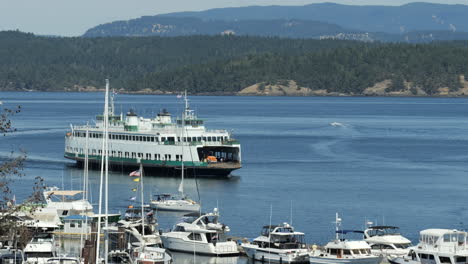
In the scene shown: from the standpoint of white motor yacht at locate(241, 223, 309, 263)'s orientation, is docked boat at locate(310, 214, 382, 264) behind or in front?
behind

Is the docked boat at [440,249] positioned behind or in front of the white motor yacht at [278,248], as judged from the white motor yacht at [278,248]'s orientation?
behind
